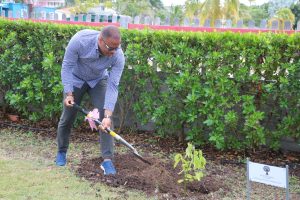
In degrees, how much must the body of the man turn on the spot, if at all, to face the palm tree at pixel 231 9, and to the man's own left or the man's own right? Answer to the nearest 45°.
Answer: approximately 135° to the man's own left

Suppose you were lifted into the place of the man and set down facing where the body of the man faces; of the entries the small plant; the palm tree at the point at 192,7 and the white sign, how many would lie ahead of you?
2

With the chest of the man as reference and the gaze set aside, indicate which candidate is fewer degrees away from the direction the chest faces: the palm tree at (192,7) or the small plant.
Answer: the small plant

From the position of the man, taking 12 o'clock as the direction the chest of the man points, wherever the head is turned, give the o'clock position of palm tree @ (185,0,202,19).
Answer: The palm tree is roughly at 8 o'clock from the man.

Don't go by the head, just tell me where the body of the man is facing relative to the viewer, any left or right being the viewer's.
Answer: facing the viewer and to the right of the viewer

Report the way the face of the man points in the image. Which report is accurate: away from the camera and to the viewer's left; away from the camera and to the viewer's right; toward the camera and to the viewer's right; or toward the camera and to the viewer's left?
toward the camera and to the viewer's right

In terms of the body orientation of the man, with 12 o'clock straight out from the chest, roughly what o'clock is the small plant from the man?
The small plant is roughly at 12 o'clock from the man.

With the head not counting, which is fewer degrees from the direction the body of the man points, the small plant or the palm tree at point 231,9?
the small plant

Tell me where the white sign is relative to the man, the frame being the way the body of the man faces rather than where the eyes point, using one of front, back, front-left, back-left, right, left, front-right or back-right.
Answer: front

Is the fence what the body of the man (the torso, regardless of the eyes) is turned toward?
no

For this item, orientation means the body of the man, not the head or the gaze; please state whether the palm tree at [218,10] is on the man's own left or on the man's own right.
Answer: on the man's own left

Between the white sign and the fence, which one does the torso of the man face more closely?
the white sign
